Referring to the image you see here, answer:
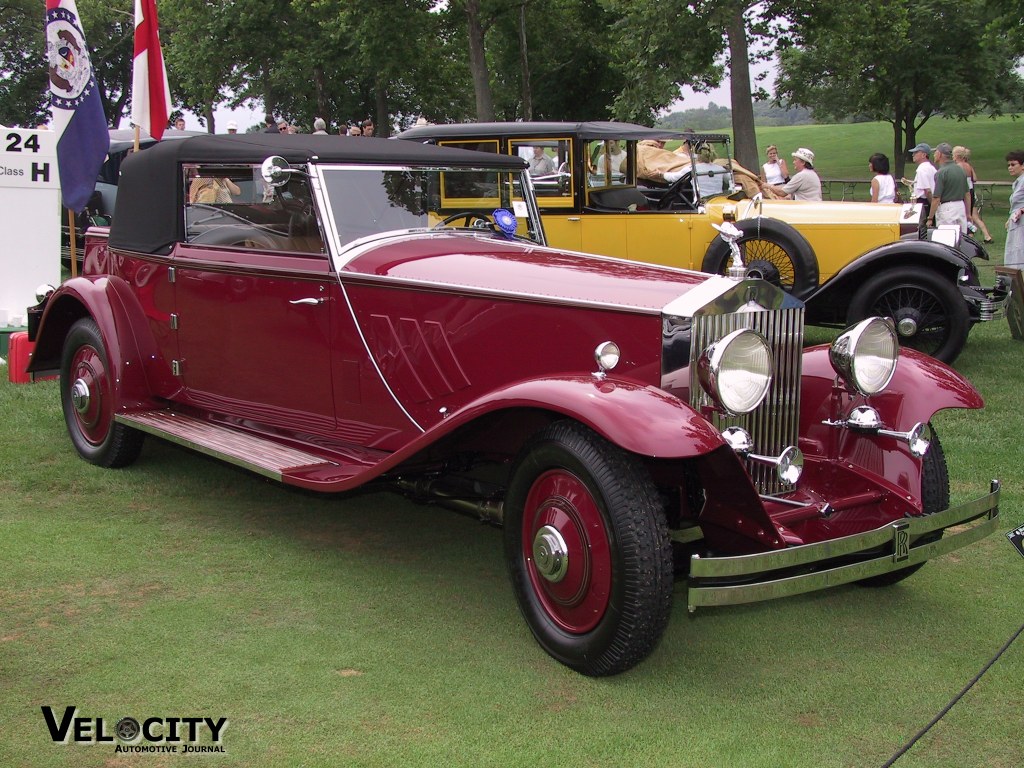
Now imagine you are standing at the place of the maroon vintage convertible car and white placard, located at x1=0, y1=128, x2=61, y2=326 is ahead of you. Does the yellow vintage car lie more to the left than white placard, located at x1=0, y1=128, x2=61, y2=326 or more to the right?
right

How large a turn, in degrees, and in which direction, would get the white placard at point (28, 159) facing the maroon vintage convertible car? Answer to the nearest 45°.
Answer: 0° — it already faces it

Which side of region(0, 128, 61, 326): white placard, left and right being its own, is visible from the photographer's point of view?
front

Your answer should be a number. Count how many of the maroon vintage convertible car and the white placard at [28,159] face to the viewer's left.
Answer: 0

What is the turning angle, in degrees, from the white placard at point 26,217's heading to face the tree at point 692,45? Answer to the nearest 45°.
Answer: approximately 135° to its left

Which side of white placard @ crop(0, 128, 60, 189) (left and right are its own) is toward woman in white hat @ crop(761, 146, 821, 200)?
left

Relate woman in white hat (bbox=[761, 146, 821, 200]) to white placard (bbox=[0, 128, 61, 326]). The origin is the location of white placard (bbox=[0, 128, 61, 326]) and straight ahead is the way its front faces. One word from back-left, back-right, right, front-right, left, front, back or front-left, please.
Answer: left

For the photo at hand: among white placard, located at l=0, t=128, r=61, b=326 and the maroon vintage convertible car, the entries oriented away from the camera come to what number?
0

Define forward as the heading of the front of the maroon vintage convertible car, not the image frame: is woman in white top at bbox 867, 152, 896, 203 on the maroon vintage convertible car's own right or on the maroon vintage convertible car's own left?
on the maroon vintage convertible car's own left
